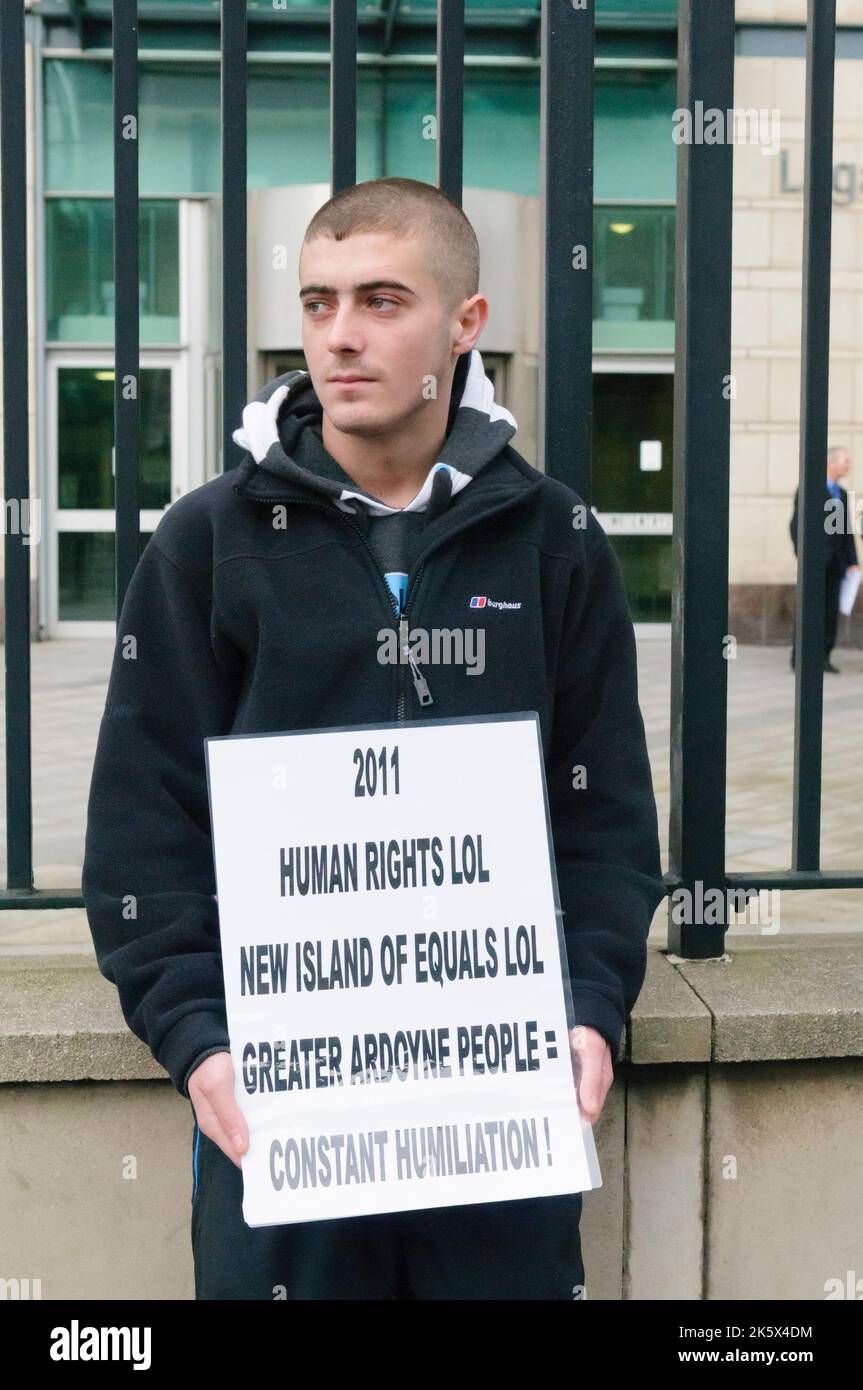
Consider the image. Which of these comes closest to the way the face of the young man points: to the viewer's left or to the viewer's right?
to the viewer's left

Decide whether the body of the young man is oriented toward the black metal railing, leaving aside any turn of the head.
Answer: no

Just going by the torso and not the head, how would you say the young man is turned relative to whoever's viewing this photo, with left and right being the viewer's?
facing the viewer
